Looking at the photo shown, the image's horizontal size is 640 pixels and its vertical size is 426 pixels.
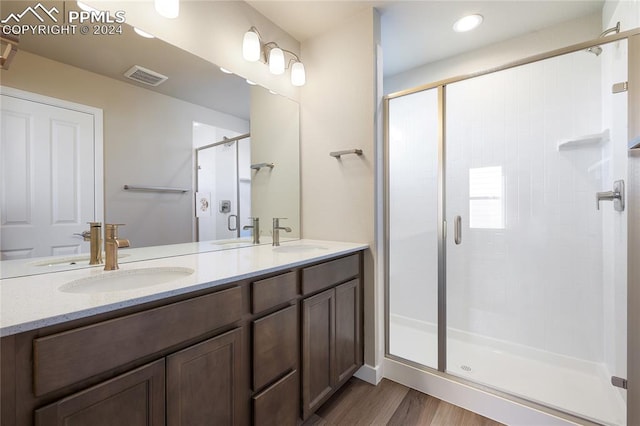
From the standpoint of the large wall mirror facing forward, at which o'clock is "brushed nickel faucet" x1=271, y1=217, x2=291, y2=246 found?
The brushed nickel faucet is roughly at 10 o'clock from the large wall mirror.

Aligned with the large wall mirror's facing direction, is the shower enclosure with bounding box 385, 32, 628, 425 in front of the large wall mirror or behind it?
in front

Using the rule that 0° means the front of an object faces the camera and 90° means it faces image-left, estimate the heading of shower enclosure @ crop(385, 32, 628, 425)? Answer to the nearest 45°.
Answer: approximately 45°

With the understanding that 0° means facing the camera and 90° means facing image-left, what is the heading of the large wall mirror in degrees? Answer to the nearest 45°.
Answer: approximately 315°

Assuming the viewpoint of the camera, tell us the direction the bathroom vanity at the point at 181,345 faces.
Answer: facing the viewer and to the right of the viewer

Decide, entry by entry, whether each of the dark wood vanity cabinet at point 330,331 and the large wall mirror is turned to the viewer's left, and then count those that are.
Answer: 0
